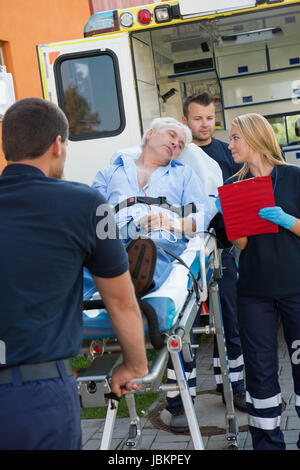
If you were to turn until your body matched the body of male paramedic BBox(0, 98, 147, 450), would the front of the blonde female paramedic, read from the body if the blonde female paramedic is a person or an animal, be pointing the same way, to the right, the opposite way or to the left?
the opposite way

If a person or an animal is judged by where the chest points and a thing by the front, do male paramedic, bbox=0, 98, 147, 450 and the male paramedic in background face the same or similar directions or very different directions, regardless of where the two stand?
very different directions

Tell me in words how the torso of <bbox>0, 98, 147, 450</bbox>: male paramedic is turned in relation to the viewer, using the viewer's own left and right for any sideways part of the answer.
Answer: facing away from the viewer and to the right of the viewer

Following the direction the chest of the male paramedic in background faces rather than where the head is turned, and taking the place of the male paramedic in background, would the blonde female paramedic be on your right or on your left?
on your left

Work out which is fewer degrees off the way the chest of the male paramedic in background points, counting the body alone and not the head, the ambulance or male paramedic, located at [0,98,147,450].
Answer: the male paramedic
